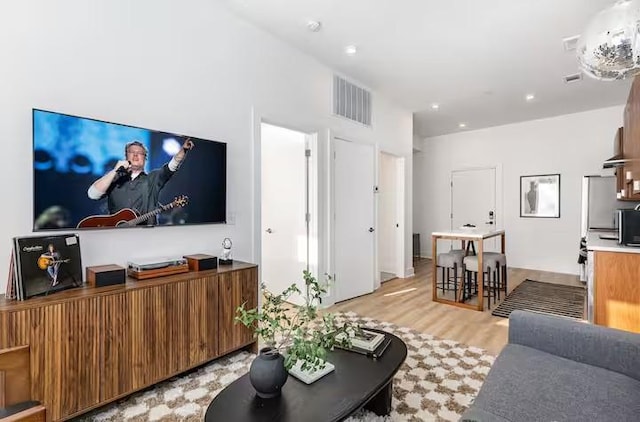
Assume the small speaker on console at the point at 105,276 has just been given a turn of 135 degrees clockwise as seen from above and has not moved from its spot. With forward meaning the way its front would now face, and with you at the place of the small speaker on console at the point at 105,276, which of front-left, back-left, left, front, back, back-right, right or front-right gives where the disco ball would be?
back-left

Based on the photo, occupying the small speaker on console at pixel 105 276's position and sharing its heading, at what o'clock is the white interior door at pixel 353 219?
The white interior door is roughly at 10 o'clock from the small speaker on console.

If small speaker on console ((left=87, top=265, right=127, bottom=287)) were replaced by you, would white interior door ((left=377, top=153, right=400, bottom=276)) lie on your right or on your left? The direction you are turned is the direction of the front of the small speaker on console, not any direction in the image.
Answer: on your left

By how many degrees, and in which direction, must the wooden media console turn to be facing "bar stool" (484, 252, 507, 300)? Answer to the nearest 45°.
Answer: approximately 45° to its left

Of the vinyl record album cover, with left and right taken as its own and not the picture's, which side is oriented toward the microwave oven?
front

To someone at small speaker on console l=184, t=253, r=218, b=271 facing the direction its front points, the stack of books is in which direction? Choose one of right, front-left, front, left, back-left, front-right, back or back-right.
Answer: front

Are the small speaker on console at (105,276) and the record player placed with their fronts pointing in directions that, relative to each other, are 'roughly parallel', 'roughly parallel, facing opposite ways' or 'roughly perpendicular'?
roughly parallel

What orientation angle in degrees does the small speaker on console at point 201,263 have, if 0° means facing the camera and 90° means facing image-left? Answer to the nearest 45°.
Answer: approximately 315°

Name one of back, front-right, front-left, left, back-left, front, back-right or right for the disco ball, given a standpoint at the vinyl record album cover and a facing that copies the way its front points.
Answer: front

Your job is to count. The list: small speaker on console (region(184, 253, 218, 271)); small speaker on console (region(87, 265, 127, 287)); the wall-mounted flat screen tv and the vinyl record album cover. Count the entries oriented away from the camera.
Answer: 0

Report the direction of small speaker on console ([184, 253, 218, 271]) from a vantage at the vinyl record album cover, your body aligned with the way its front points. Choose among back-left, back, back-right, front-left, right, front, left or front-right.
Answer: front-left

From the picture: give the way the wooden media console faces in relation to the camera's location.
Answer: facing the viewer and to the right of the viewer

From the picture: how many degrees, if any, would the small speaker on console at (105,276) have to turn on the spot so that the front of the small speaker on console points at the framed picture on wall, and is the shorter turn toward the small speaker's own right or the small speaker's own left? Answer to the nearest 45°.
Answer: approximately 45° to the small speaker's own left
